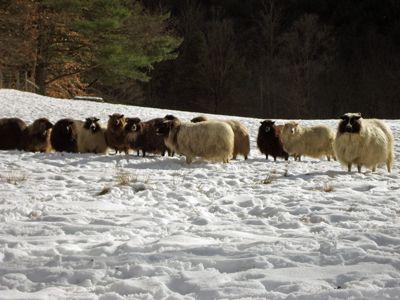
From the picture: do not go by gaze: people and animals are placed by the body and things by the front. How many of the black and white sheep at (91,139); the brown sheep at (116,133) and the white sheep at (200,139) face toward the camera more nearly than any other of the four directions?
2

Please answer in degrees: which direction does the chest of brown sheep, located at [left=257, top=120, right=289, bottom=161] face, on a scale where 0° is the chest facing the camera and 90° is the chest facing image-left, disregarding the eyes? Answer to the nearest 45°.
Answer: approximately 45°

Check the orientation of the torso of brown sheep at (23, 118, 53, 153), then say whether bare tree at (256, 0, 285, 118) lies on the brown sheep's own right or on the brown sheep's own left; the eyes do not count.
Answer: on the brown sheep's own left

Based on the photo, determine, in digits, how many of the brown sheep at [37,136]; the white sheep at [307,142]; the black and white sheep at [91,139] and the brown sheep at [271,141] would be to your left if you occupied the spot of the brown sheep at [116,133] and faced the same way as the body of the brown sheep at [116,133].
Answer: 2

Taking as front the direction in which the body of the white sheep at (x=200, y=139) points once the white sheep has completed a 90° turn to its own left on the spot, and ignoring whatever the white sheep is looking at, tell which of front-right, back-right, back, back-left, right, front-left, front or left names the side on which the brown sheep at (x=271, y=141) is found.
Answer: back-left

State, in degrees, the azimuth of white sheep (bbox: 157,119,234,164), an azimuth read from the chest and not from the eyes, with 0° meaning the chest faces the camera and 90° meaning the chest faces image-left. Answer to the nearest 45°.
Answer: approximately 90°

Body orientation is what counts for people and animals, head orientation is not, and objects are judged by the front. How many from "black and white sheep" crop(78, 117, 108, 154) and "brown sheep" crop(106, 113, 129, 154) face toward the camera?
2

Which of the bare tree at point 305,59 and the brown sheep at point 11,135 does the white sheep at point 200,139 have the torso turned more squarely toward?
the brown sheep
